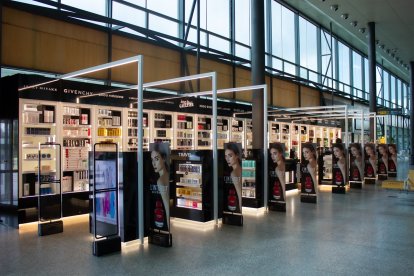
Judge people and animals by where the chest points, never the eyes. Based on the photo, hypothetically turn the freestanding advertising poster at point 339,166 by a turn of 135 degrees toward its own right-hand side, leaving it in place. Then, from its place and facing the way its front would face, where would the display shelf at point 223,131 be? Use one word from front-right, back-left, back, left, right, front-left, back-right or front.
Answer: front-left

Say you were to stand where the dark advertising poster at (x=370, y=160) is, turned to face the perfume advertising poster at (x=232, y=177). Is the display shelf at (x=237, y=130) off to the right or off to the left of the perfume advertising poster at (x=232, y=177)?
right

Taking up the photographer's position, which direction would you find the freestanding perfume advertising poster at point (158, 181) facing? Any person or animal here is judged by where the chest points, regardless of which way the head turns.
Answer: facing the viewer and to the left of the viewer

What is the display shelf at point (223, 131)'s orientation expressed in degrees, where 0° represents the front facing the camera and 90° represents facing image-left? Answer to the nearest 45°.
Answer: approximately 315°

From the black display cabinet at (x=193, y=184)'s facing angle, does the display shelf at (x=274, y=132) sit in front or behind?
behind

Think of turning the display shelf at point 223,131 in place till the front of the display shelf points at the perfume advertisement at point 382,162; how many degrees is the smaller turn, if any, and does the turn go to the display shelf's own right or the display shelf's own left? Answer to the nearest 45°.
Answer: approximately 90° to the display shelf's own left

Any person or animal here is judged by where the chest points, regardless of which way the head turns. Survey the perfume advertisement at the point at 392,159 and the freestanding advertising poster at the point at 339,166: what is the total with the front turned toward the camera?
2

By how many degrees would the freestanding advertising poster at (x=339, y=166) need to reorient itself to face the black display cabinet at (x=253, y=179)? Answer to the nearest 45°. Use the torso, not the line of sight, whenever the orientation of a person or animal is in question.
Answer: approximately 45° to its right

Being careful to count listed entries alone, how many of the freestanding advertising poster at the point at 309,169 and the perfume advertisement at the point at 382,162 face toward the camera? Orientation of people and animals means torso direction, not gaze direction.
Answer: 2

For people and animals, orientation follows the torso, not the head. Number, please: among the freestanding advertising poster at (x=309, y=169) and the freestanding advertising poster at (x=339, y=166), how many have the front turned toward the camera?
2

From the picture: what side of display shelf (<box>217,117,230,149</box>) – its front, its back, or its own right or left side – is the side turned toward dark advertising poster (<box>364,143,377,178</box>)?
left
